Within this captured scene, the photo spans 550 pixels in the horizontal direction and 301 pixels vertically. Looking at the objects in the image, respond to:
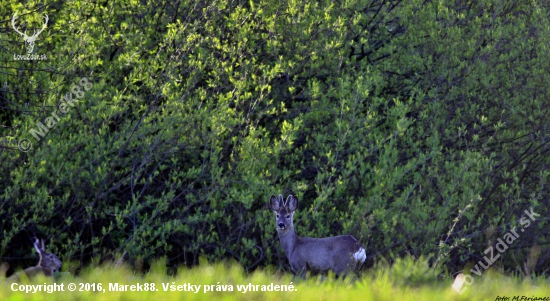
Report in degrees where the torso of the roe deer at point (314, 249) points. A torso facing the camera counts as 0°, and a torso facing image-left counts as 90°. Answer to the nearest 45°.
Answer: approximately 90°

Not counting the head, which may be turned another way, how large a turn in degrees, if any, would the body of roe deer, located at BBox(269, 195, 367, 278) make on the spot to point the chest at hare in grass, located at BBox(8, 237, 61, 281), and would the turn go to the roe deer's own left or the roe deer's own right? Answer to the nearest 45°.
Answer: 0° — it already faces it
